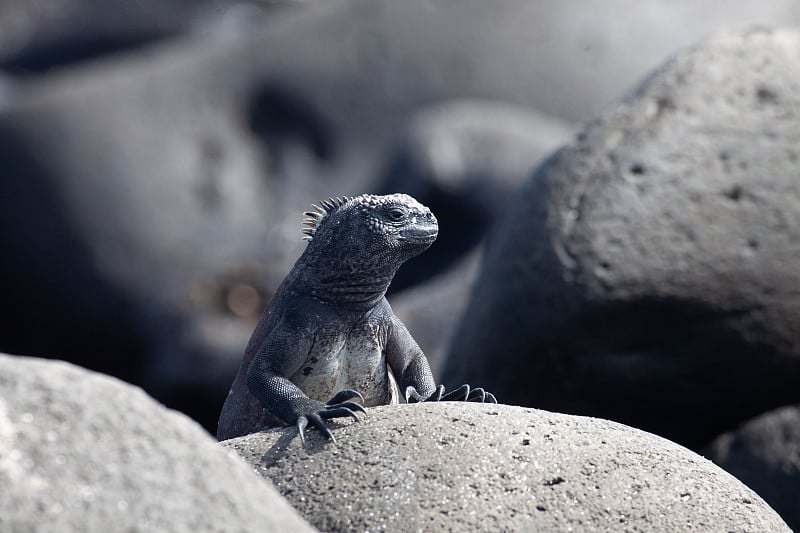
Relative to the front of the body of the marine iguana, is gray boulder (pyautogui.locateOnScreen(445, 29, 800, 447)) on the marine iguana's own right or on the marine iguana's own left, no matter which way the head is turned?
on the marine iguana's own left

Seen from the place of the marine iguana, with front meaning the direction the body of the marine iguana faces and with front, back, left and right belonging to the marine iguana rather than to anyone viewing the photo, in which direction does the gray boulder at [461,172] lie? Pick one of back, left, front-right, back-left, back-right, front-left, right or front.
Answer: back-left

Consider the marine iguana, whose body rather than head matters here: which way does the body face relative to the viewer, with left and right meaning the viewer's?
facing the viewer and to the right of the viewer

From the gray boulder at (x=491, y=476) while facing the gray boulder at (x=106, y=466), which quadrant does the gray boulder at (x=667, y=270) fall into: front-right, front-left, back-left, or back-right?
back-right

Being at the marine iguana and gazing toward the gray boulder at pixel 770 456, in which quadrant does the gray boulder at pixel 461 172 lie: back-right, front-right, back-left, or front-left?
front-left

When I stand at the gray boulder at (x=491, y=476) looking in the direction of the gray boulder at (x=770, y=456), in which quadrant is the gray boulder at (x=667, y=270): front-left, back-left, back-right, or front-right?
front-left

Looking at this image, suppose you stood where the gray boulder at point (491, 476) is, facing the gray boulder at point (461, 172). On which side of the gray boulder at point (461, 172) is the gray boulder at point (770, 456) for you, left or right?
right

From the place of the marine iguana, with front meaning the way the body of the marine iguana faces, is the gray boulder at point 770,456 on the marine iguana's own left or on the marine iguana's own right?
on the marine iguana's own left

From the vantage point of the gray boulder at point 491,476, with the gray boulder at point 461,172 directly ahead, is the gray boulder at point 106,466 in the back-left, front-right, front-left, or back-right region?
back-left

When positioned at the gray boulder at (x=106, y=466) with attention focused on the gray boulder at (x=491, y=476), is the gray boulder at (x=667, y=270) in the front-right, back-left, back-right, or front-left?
front-left
